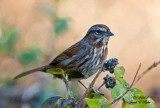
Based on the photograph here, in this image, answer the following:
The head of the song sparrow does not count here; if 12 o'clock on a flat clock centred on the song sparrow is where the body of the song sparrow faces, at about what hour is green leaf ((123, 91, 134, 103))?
The green leaf is roughly at 12 o'clock from the song sparrow.

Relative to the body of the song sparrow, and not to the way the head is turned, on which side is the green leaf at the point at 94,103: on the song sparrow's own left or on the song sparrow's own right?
on the song sparrow's own right

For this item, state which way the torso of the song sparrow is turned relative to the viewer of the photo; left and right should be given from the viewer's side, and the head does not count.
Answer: facing to the right of the viewer

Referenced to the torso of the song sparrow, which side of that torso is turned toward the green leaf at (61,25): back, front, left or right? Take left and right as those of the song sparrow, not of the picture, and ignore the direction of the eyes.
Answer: left

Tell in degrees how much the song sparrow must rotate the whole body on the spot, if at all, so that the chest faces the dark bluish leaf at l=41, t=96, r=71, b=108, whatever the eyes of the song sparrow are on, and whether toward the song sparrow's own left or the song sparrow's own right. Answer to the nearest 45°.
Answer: approximately 90° to the song sparrow's own right

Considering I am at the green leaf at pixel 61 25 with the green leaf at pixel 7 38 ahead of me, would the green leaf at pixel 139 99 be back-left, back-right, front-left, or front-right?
back-left
